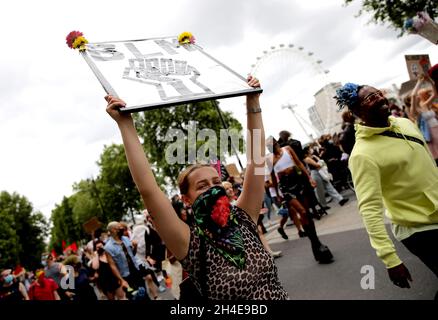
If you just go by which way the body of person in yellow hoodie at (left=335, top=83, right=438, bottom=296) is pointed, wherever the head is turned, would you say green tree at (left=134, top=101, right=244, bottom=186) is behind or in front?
behind

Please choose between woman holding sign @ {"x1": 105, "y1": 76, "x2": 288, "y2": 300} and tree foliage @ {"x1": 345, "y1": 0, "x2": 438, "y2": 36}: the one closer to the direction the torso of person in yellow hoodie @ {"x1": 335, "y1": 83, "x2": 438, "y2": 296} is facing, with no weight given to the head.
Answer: the woman holding sign

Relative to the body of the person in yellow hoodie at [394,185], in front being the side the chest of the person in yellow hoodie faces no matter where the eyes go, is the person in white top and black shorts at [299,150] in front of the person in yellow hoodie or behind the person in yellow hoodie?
behind

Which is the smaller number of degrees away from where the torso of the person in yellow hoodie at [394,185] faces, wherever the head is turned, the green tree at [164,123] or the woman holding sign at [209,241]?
the woman holding sign

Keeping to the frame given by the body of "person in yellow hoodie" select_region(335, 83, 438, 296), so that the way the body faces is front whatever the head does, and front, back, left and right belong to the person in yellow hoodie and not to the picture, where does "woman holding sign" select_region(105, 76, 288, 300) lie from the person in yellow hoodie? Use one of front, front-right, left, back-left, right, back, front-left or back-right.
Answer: right

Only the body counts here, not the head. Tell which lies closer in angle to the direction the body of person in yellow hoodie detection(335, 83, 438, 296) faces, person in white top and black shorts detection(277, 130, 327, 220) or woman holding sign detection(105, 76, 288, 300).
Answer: the woman holding sign
